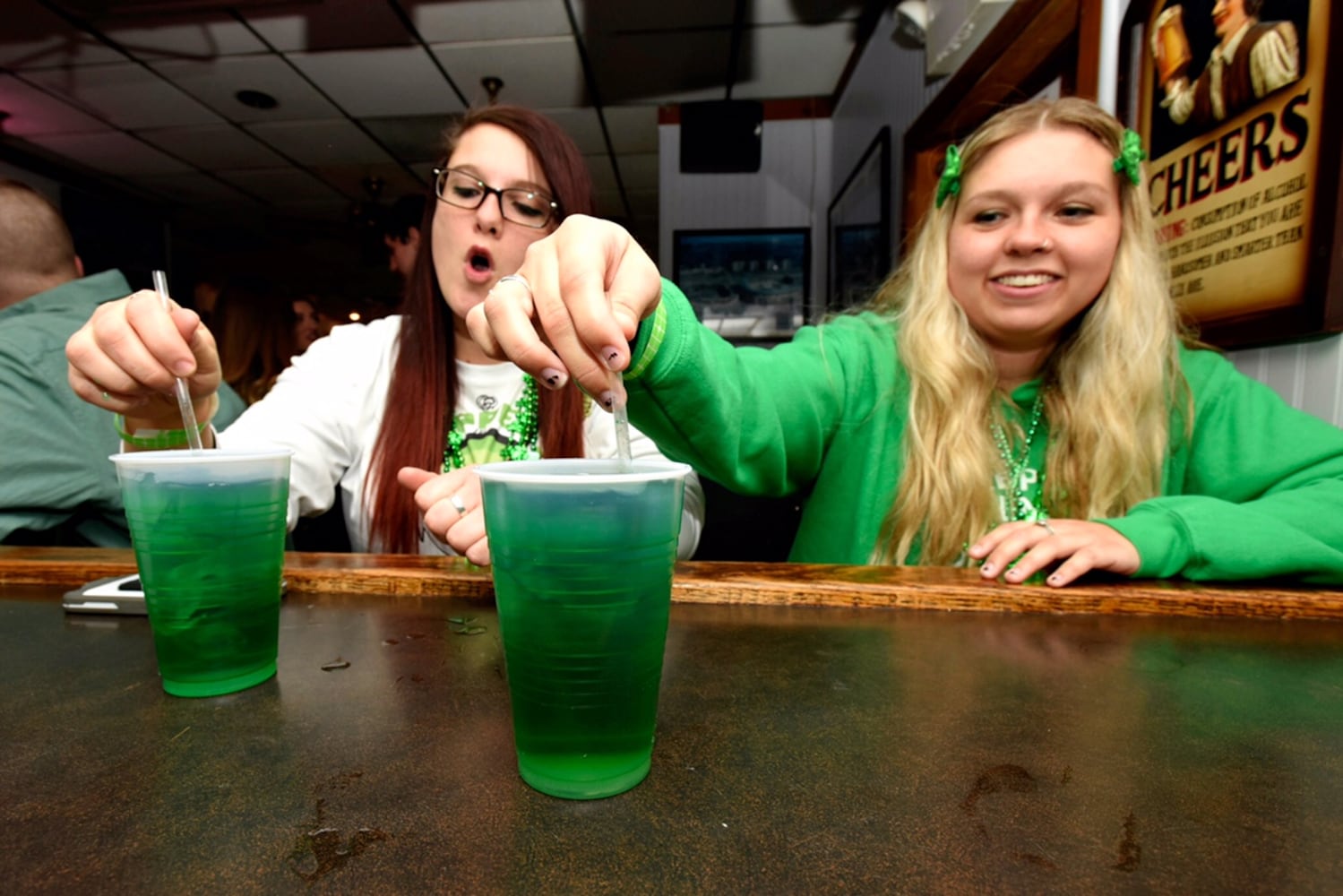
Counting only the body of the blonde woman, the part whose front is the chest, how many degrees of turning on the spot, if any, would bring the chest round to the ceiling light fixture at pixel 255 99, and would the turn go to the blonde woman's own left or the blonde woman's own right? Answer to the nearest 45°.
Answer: approximately 135° to the blonde woman's own right

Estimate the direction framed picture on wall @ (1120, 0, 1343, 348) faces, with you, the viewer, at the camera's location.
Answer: facing the viewer and to the left of the viewer

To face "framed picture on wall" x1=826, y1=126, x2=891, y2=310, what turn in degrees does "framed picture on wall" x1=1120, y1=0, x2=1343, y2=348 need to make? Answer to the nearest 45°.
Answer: approximately 90° to its right

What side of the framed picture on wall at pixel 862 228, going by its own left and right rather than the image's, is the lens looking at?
left

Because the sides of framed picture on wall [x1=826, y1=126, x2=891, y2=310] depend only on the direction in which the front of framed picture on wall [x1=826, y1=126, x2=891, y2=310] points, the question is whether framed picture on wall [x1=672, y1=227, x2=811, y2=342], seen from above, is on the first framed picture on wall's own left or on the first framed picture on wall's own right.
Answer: on the first framed picture on wall's own right

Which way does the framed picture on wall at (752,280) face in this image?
toward the camera

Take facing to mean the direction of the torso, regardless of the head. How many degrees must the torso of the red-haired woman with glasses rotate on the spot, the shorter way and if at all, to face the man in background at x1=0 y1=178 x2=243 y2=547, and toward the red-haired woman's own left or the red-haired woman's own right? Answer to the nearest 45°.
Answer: approximately 90° to the red-haired woman's own right

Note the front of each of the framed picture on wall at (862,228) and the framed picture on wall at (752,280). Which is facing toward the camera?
the framed picture on wall at (752,280)

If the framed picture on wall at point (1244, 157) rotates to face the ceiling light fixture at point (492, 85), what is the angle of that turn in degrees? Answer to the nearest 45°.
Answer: approximately 45° to its right

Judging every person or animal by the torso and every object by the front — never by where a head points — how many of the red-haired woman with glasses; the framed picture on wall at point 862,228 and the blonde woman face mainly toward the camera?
2

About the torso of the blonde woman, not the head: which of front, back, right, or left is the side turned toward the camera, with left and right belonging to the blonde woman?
front

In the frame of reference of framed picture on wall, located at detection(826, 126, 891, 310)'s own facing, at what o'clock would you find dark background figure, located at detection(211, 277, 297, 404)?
The dark background figure is roughly at 11 o'clock from the framed picture on wall.

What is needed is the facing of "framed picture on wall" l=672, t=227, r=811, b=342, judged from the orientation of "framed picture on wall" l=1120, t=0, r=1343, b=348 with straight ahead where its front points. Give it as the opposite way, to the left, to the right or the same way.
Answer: to the left

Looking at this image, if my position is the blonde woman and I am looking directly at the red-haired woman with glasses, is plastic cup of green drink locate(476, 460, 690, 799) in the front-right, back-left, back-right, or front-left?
front-left

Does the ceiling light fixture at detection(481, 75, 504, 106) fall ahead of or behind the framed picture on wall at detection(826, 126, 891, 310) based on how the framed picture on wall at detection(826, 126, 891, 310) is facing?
ahead

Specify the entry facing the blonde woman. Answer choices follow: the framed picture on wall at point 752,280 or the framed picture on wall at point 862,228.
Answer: the framed picture on wall at point 752,280
